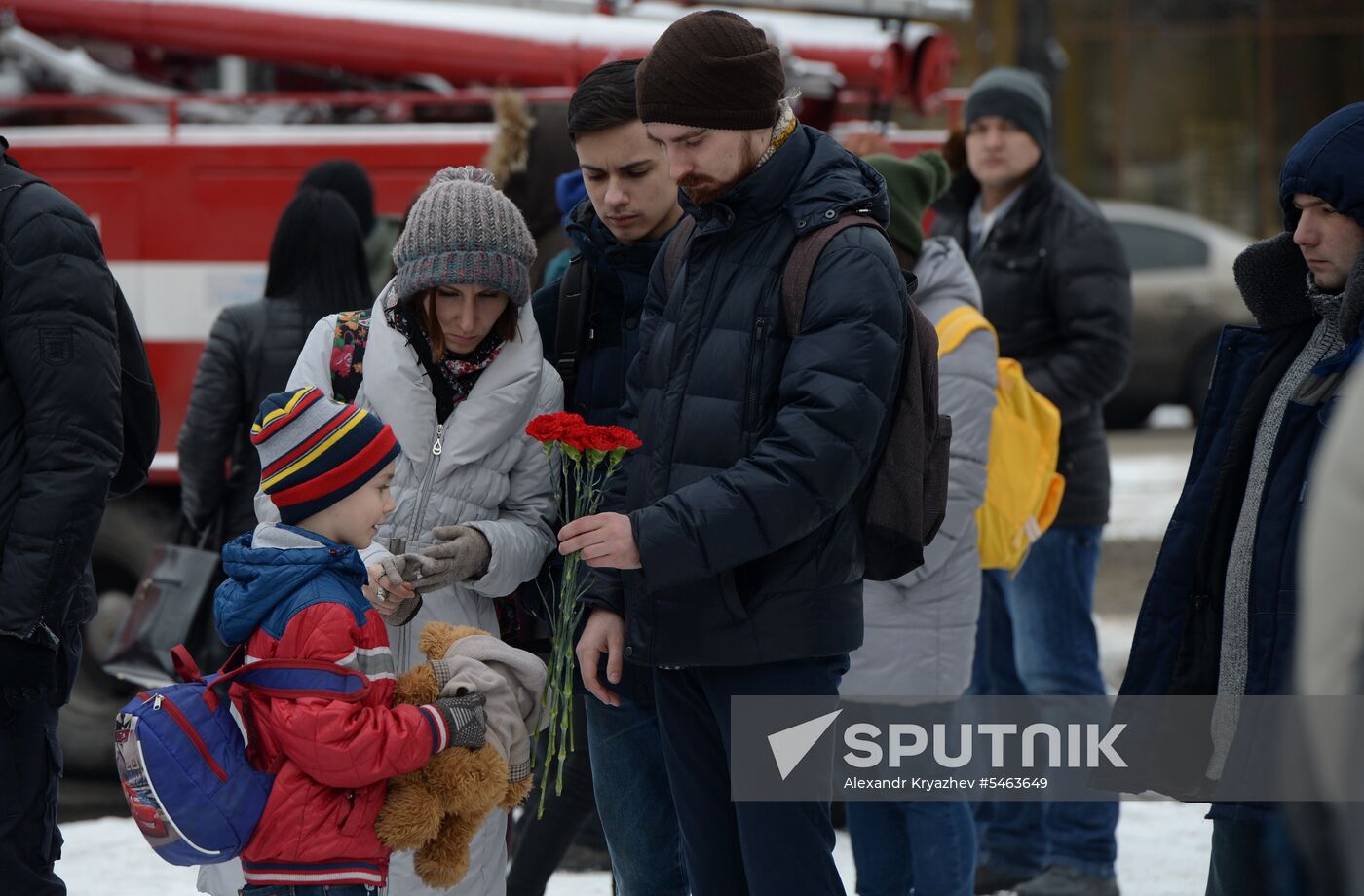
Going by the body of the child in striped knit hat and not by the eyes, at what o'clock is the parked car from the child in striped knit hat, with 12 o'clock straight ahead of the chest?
The parked car is roughly at 10 o'clock from the child in striped knit hat.

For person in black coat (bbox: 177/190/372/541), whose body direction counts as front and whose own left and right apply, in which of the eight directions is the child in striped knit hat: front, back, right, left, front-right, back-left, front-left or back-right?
back

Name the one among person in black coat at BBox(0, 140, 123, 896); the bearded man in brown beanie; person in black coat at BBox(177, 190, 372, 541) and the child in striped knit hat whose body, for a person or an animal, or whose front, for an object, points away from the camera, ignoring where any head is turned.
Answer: person in black coat at BBox(177, 190, 372, 541)

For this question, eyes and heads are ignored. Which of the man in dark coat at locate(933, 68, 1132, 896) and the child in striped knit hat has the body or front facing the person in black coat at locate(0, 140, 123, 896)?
the man in dark coat

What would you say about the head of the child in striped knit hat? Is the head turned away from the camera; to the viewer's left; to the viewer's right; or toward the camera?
to the viewer's right

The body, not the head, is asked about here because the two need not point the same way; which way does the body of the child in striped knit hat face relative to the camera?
to the viewer's right

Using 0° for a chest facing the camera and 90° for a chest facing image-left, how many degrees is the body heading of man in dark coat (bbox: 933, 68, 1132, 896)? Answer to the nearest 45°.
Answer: approximately 45°

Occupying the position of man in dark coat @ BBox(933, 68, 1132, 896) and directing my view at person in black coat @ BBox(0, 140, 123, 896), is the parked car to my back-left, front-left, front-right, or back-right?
back-right

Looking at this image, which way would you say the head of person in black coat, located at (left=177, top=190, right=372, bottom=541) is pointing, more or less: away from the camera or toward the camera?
away from the camera

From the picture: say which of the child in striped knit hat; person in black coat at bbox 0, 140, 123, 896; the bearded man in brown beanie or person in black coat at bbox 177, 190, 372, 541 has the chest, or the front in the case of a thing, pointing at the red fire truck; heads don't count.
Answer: person in black coat at bbox 177, 190, 372, 541

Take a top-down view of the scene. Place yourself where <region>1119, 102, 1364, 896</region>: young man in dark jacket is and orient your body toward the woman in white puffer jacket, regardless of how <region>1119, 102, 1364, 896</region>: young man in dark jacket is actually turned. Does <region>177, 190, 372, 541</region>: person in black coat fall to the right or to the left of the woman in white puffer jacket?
right

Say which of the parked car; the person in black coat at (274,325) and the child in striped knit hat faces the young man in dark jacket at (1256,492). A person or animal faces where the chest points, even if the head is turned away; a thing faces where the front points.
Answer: the child in striped knit hat
